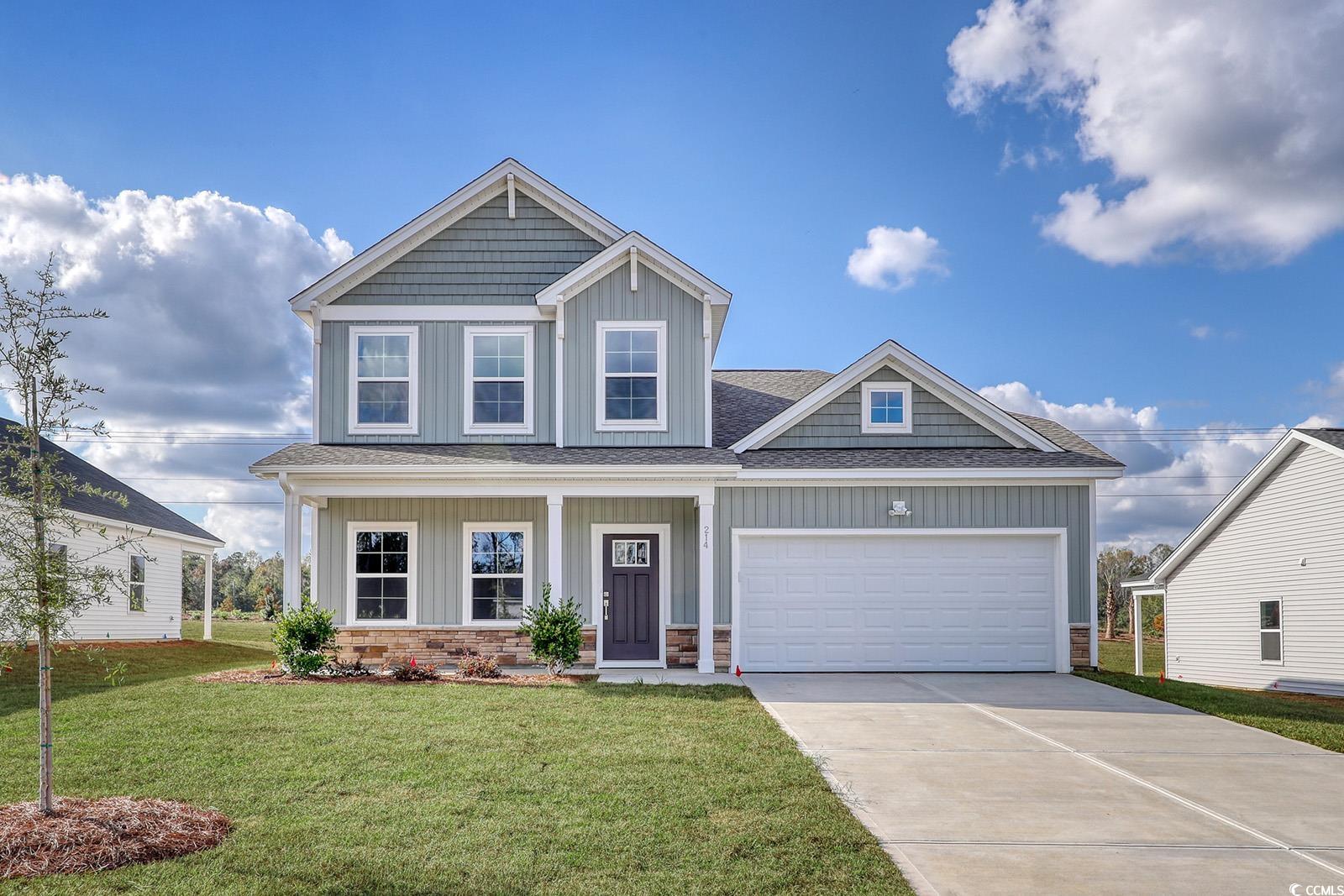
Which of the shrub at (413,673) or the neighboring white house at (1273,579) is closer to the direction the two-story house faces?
the shrub

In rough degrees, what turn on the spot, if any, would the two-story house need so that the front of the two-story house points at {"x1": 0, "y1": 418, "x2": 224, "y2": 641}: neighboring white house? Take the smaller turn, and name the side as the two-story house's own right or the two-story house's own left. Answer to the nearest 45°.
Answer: approximately 135° to the two-story house's own right

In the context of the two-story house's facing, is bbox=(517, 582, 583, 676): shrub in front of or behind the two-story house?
in front

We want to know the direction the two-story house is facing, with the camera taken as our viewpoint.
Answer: facing the viewer

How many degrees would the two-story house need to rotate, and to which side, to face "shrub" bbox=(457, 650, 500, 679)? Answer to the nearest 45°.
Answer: approximately 45° to its right

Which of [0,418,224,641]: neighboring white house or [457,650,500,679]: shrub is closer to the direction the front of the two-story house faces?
the shrub

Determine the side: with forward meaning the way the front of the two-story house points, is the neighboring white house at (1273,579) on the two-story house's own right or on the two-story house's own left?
on the two-story house's own left

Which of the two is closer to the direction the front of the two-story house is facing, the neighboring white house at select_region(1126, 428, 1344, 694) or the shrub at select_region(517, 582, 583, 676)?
the shrub

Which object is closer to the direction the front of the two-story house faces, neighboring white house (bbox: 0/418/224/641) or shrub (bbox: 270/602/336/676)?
the shrub
